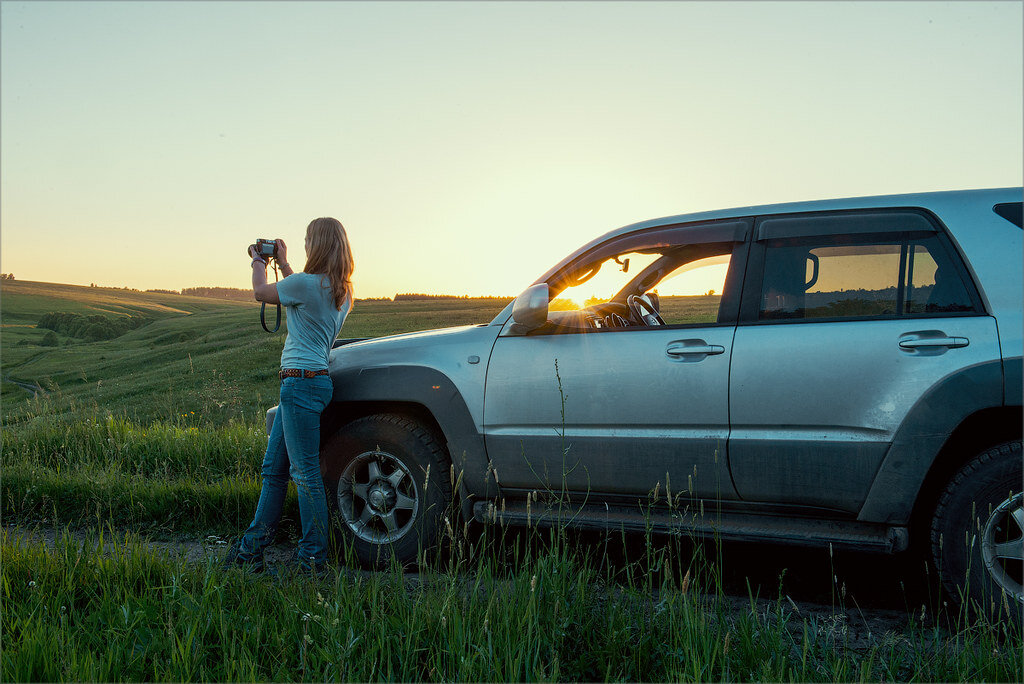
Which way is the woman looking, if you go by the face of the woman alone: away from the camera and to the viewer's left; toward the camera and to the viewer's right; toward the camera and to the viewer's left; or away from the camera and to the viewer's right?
away from the camera and to the viewer's left

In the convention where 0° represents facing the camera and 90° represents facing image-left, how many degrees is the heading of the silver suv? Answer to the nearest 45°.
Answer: approximately 90°

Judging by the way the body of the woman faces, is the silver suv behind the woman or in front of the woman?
behind

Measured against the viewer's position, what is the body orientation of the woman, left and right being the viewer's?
facing away from the viewer and to the left of the viewer

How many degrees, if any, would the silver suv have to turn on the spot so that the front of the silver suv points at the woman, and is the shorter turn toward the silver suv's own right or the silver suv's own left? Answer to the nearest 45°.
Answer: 0° — it already faces them
